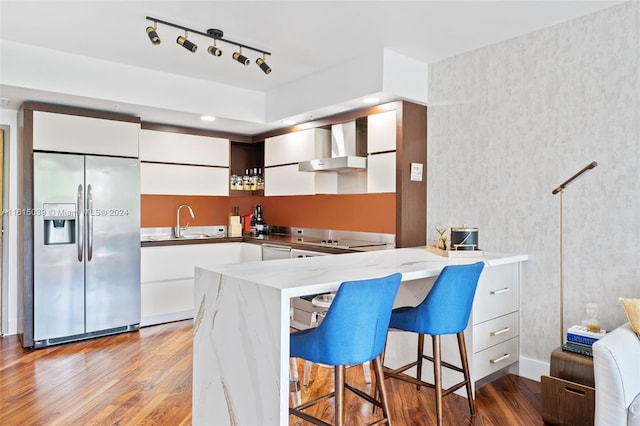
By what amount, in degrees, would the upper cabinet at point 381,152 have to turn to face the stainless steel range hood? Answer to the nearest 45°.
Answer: approximately 90° to its right

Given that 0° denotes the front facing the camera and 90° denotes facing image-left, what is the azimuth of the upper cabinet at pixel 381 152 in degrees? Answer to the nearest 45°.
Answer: approximately 45°

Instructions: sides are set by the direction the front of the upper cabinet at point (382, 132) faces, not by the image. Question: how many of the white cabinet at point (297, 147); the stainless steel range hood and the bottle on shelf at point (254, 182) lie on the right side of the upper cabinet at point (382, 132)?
3

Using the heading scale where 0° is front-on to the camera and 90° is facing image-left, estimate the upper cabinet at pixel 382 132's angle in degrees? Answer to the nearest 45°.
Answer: approximately 45°

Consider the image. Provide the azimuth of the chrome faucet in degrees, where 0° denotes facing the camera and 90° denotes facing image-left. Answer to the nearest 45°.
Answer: approximately 315°

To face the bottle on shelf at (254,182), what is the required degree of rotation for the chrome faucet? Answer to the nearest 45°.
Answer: approximately 45° to its left

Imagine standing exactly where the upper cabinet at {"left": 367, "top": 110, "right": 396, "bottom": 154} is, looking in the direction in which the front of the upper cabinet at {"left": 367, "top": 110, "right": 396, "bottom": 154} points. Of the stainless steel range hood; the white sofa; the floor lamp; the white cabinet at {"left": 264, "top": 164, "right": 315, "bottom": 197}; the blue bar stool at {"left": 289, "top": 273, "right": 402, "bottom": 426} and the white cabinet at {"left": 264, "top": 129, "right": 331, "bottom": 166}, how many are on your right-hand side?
3
